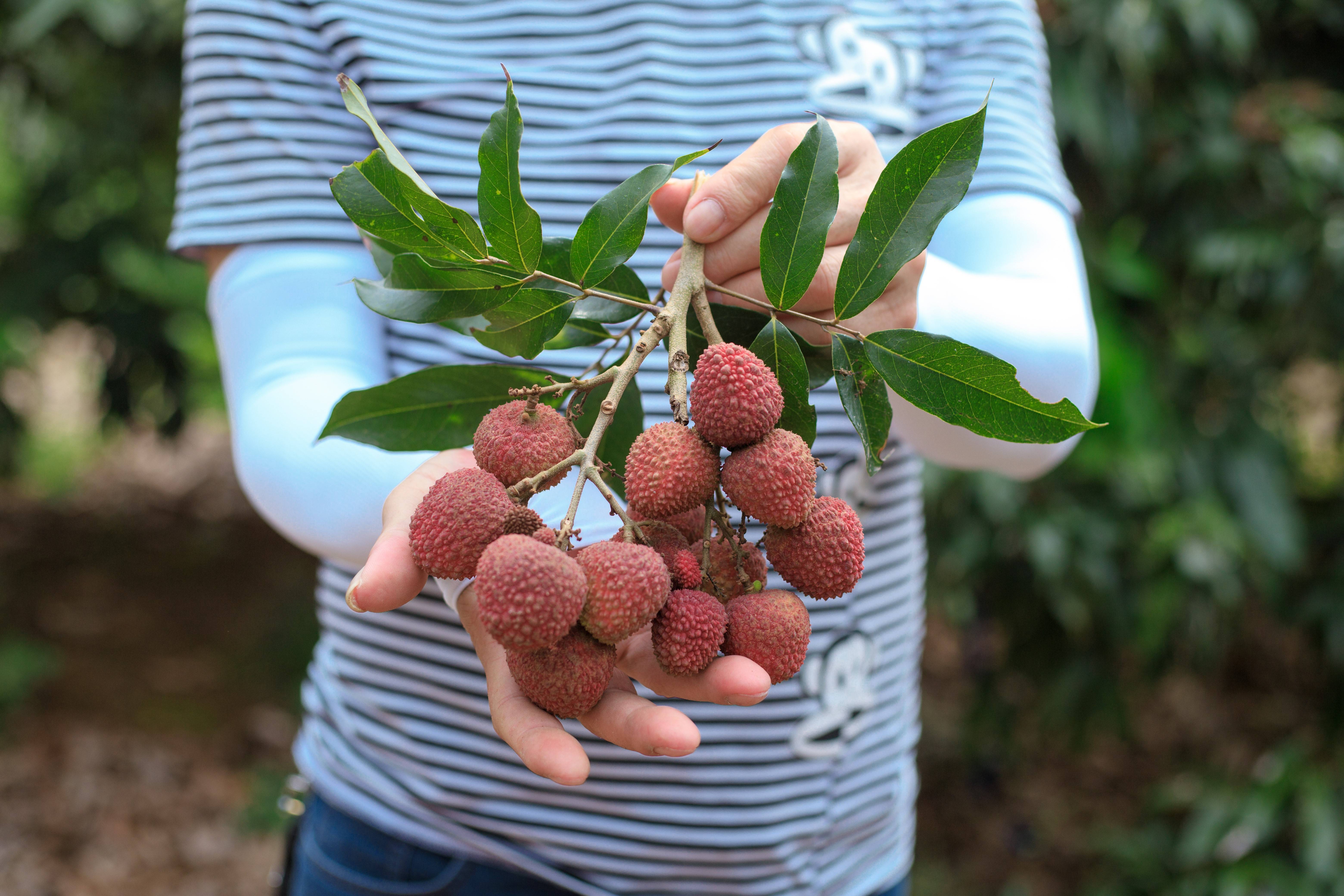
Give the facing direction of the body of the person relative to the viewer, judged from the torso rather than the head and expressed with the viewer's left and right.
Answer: facing the viewer
